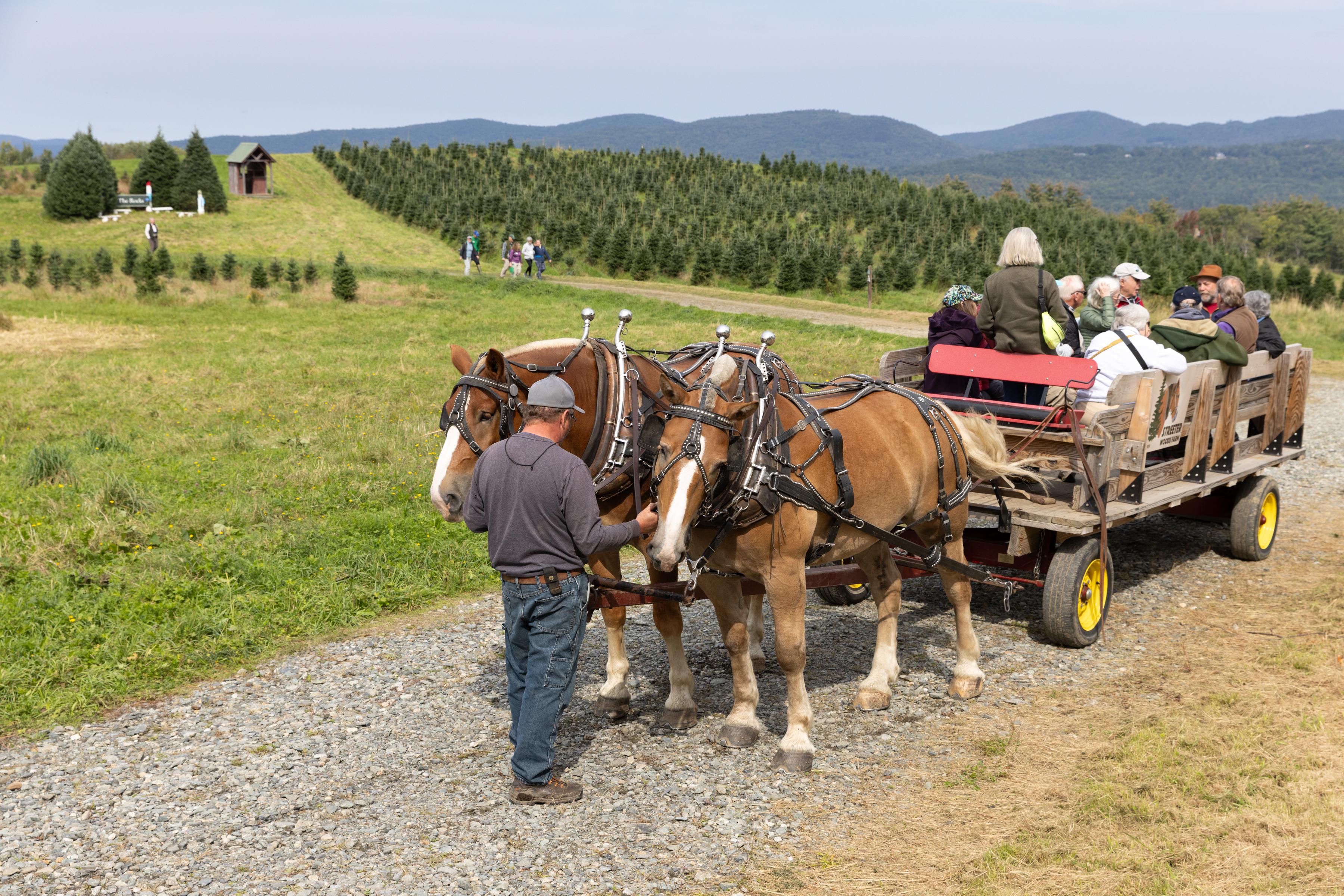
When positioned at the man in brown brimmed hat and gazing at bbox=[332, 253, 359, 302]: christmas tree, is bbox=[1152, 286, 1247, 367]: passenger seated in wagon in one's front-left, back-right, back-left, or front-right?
back-left

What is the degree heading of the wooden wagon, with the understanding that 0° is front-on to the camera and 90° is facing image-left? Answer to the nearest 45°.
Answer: approximately 45°

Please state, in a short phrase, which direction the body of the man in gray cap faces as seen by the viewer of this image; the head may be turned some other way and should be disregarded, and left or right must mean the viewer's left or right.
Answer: facing away from the viewer and to the right of the viewer

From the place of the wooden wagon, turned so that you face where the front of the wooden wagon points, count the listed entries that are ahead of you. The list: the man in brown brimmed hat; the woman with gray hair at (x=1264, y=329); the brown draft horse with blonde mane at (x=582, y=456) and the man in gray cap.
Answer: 2

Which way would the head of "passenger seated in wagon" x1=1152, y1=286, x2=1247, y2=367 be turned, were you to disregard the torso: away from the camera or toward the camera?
away from the camera

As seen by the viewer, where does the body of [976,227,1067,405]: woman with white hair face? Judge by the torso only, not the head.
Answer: away from the camera

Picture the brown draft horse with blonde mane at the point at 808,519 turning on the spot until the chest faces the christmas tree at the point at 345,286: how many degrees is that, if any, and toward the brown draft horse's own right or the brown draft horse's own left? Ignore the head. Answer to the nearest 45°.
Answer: approximately 90° to the brown draft horse's own right

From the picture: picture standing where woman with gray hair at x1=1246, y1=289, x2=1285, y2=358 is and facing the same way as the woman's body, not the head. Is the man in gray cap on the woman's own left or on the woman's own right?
on the woman's own left

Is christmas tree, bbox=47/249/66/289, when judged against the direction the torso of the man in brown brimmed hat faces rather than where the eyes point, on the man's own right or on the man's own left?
on the man's own right

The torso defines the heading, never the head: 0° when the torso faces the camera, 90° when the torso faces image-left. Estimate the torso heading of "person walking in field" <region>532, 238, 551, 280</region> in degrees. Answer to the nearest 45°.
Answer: approximately 0°

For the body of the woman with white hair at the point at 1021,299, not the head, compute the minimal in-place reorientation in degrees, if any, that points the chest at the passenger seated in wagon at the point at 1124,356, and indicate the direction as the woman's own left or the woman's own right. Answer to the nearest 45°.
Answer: approximately 90° to the woman's own right

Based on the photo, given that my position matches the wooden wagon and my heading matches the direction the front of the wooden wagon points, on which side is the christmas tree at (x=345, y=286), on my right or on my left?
on my right
